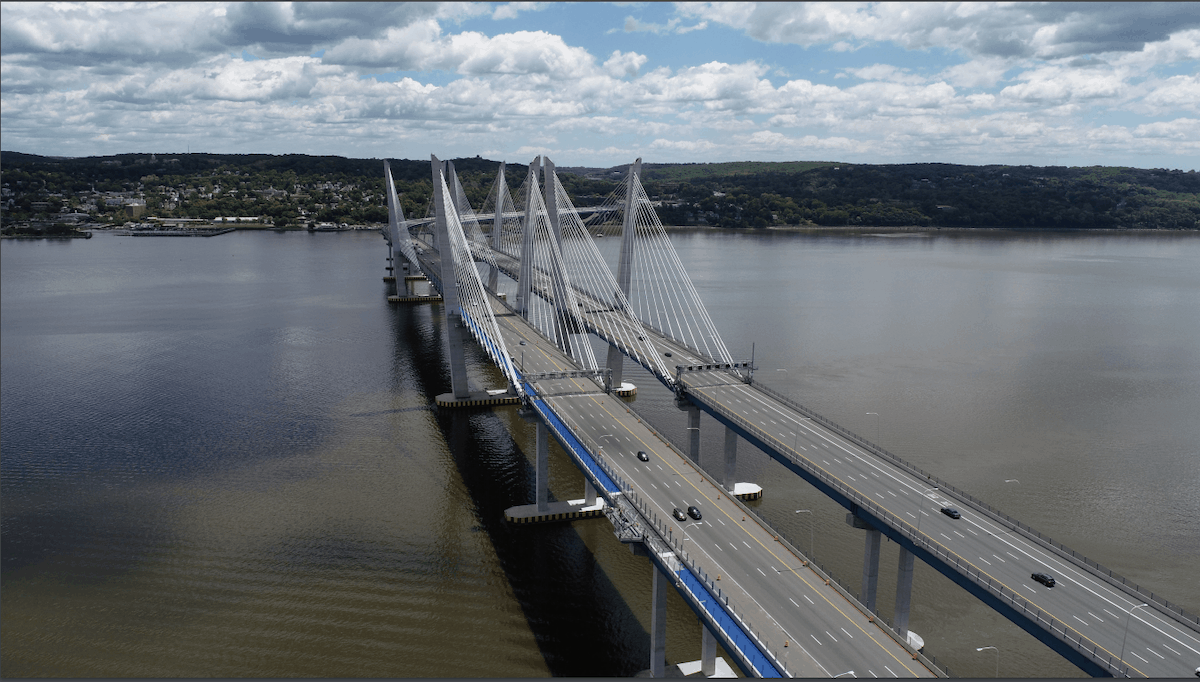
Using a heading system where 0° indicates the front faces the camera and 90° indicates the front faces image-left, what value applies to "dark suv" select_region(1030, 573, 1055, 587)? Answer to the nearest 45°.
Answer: approximately 135°
